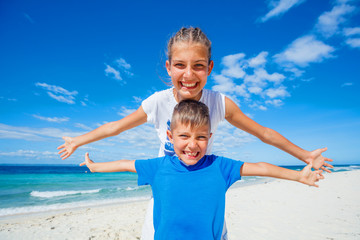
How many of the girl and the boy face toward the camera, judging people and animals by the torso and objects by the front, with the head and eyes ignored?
2
